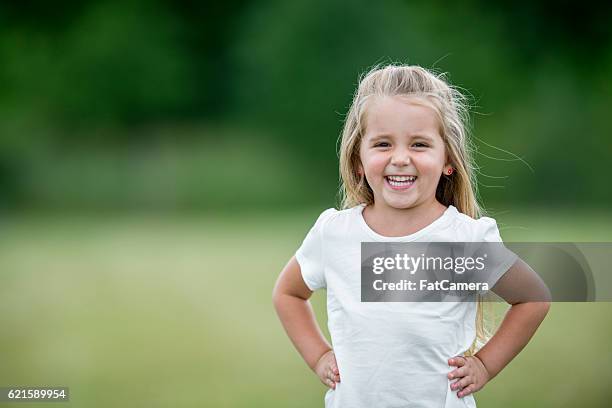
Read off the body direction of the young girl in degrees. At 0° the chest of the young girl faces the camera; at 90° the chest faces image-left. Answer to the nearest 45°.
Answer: approximately 0°
